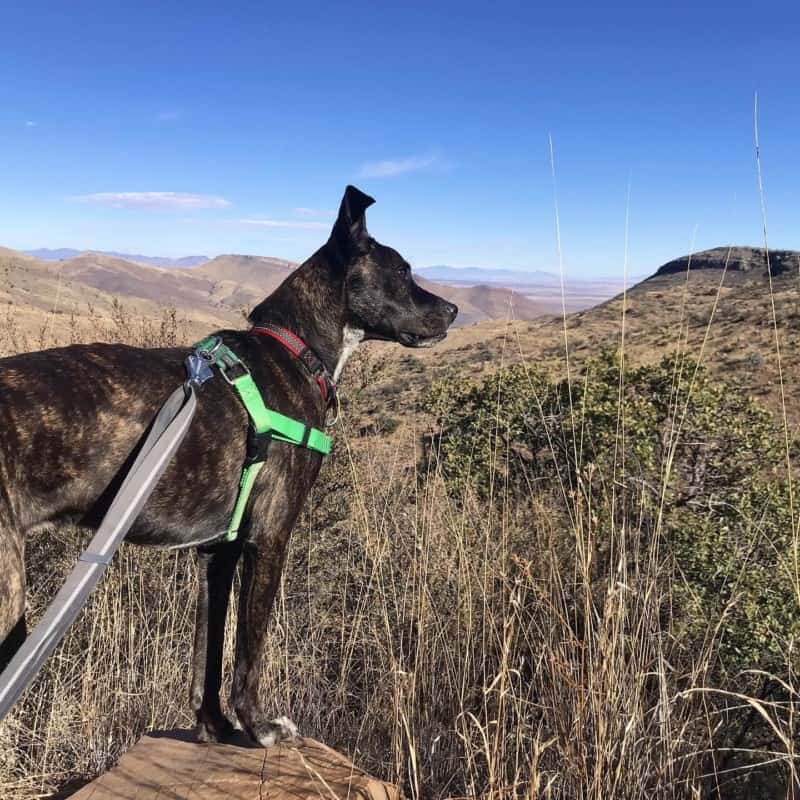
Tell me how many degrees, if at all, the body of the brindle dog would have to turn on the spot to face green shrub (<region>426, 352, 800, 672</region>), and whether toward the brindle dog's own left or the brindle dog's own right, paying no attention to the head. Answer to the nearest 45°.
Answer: approximately 45° to the brindle dog's own left

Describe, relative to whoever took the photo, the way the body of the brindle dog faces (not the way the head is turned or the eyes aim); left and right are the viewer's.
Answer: facing to the right of the viewer
